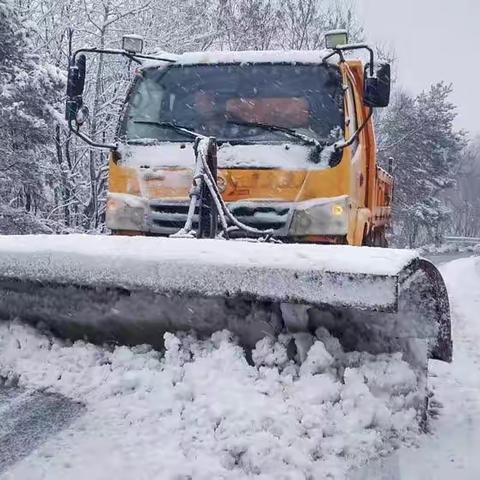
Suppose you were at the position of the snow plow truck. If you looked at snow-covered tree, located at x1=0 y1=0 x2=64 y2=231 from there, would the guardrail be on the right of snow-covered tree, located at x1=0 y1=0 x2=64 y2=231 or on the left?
right

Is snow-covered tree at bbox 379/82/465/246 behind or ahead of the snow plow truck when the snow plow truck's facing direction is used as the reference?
behind

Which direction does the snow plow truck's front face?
toward the camera

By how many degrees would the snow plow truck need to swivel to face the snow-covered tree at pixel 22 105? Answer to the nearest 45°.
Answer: approximately 135° to its right

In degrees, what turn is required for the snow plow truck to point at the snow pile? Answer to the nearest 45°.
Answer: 0° — it already faces it

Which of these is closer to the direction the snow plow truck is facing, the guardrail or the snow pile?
the snow pile

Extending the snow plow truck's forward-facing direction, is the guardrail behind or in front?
behind

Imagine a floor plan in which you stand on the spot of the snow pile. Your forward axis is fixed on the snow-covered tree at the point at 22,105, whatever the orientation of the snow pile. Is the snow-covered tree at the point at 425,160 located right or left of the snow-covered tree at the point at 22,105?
right
